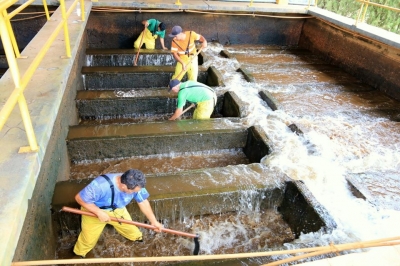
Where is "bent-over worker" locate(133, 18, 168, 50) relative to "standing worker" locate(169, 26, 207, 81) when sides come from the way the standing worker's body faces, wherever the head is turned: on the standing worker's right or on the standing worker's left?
on the standing worker's right

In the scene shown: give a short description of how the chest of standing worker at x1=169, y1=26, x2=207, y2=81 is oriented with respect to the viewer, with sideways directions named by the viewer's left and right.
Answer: facing the viewer and to the left of the viewer

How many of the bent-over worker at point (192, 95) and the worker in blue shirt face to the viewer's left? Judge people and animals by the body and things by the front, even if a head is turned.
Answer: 1

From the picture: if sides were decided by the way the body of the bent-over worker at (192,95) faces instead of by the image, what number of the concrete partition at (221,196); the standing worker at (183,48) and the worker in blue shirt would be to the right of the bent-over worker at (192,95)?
1

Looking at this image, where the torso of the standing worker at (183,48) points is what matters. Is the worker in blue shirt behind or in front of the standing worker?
in front

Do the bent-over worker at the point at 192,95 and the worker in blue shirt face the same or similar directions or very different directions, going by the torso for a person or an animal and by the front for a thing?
very different directions

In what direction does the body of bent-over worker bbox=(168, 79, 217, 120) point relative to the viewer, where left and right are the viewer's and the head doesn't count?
facing to the left of the viewer

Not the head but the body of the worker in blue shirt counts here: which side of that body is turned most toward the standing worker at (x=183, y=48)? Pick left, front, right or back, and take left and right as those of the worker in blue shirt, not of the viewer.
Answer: left

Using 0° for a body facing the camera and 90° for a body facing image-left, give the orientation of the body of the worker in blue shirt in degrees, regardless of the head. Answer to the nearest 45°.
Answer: approximately 315°

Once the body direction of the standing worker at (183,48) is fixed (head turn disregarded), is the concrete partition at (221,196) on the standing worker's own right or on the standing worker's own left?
on the standing worker's own left

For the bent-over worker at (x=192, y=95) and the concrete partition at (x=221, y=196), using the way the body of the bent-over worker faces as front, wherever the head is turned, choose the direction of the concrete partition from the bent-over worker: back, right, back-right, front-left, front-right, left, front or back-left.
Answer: left

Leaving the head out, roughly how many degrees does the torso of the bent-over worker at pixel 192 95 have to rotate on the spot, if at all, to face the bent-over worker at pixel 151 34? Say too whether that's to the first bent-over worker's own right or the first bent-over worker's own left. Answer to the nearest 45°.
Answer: approximately 90° to the first bent-over worker's own right

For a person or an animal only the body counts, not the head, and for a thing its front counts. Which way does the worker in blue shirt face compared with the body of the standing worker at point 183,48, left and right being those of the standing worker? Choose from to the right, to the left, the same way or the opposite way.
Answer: to the left
